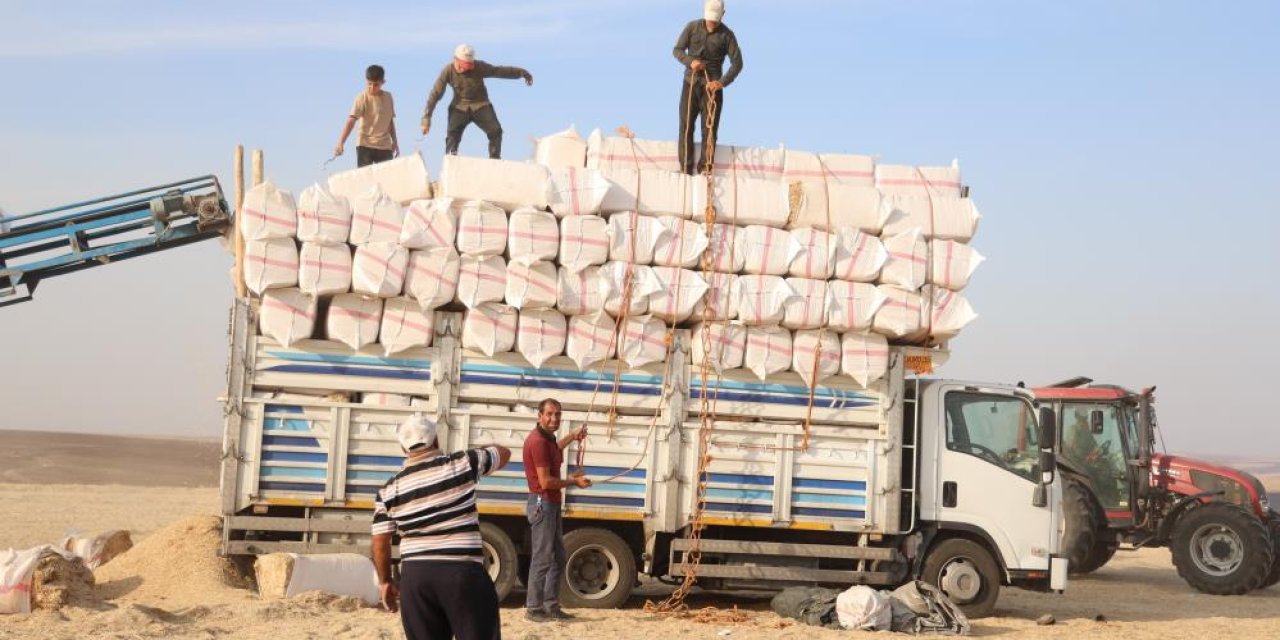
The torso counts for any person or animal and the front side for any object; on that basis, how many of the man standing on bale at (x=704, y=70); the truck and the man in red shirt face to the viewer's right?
2

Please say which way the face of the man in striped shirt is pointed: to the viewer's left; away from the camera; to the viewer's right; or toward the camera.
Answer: away from the camera

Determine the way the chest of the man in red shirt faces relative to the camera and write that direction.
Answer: to the viewer's right

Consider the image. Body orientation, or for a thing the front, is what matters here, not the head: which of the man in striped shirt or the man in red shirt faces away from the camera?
the man in striped shirt

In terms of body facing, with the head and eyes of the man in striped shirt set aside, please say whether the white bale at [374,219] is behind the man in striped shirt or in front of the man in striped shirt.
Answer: in front

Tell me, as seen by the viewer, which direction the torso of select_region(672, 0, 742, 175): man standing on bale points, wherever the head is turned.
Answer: toward the camera

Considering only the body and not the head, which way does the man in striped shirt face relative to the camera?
away from the camera

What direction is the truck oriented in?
to the viewer's right

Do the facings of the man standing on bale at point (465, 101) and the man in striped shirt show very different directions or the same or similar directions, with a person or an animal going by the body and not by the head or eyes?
very different directions

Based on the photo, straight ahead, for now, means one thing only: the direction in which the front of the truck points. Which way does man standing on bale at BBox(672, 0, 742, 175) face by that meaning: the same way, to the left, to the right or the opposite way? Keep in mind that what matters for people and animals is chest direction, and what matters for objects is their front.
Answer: to the right

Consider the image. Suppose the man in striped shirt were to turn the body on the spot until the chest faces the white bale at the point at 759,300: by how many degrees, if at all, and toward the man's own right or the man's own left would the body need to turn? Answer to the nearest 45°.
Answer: approximately 45° to the man's own right
